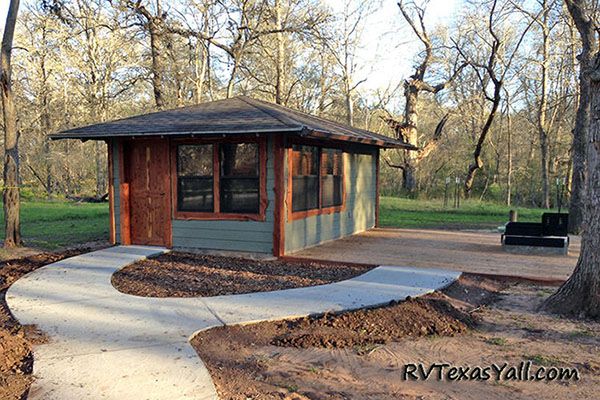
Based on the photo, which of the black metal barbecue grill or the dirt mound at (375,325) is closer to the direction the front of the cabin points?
the dirt mound

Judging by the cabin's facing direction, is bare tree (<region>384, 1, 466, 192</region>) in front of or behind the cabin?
behind

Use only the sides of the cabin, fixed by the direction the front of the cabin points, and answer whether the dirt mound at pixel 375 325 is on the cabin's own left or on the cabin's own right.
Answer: on the cabin's own left

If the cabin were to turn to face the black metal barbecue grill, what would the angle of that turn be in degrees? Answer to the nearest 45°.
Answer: approximately 135° to its left

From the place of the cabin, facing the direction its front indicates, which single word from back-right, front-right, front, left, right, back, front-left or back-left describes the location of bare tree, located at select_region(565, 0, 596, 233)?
back-left

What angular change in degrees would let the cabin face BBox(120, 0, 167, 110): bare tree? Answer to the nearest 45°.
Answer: approximately 135° to its right

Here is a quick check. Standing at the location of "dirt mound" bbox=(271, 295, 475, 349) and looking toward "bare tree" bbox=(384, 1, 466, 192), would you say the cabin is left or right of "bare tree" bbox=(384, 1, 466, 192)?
left

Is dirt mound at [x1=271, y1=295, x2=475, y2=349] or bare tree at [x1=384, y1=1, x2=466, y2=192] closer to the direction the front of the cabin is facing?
the dirt mound

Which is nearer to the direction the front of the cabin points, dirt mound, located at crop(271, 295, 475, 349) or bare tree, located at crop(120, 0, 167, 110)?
the dirt mound

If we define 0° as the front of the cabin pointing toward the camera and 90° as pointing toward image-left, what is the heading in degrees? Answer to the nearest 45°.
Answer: approximately 45°
